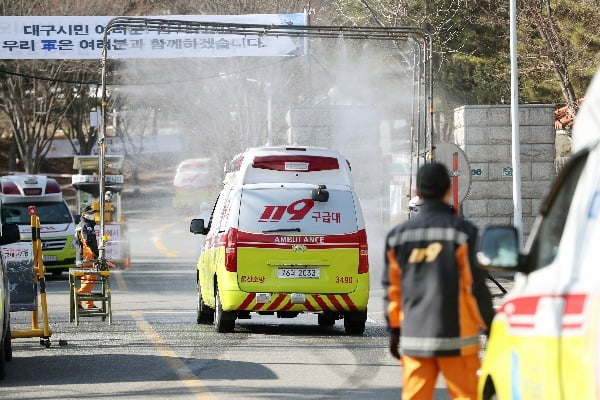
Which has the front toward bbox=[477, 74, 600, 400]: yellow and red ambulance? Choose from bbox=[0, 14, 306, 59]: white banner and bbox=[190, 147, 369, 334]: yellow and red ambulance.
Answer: the white banner

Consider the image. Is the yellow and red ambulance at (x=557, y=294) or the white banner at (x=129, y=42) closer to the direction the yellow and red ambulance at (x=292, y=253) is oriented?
the white banner

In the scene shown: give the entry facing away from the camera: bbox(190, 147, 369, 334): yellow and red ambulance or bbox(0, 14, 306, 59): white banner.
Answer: the yellow and red ambulance

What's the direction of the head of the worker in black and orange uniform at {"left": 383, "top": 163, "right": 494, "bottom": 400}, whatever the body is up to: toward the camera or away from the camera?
away from the camera

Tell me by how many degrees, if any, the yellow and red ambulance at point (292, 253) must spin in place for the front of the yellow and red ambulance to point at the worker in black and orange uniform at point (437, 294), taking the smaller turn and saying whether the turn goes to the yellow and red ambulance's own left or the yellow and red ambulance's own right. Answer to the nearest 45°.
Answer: approximately 180°

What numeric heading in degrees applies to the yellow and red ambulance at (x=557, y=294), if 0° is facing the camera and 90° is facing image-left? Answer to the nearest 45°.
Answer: approximately 135°

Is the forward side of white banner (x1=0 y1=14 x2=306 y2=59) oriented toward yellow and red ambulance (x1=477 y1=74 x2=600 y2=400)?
yes
